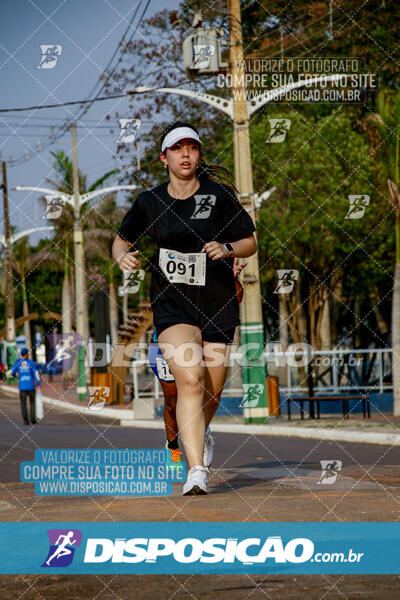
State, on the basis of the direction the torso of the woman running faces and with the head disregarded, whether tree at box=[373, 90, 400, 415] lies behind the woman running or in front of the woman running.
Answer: behind

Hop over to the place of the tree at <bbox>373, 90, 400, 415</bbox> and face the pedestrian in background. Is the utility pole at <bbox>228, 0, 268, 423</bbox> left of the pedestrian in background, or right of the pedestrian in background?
left

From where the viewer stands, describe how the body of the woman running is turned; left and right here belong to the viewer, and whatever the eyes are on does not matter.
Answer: facing the viewer

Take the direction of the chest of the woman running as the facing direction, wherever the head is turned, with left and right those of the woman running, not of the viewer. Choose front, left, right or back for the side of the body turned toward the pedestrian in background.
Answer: back

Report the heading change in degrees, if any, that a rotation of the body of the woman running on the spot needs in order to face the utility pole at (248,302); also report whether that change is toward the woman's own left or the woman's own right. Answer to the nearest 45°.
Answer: approximately 180°

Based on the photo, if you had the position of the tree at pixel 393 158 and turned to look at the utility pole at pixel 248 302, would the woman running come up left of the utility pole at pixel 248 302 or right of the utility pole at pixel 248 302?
left
